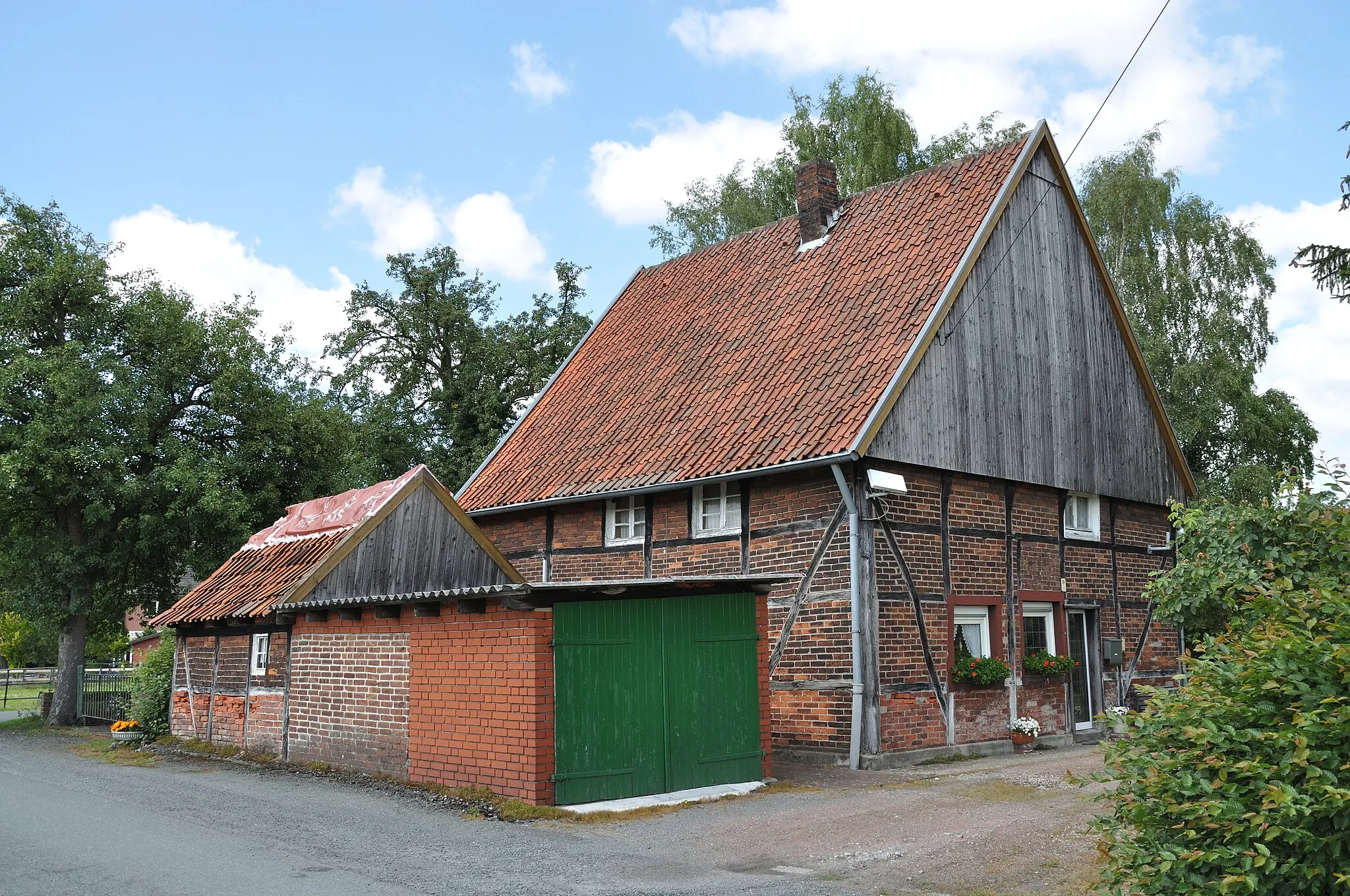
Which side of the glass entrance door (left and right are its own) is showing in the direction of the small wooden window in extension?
right

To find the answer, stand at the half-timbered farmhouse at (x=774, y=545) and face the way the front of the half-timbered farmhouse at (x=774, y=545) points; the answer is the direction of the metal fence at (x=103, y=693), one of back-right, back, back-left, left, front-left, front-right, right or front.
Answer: back

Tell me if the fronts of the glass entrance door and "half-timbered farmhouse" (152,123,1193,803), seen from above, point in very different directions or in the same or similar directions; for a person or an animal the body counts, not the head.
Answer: same or similar directions

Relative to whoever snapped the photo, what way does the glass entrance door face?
facing the viewer and to the right of the viewer

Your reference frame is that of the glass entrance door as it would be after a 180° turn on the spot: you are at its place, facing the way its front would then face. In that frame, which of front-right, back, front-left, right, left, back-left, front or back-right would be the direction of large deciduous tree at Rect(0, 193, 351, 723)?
front-left

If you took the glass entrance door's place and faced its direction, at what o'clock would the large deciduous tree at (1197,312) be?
The large deciduous tree is roughly at 8 o'clock from the glass entrance door.

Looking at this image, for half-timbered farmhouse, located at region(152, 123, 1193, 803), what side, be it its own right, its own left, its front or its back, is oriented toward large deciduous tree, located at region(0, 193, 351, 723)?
back

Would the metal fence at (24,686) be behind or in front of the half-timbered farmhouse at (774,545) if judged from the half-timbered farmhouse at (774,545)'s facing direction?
behind

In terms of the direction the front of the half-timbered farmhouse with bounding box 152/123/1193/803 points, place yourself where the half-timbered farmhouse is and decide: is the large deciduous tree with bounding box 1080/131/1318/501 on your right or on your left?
on your left

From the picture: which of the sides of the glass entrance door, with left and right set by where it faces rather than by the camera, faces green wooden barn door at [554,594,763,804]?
right

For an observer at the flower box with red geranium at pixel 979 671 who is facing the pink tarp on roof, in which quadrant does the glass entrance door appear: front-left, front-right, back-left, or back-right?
back-right

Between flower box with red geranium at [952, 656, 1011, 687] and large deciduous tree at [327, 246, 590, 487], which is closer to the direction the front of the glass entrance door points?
the flower box with red geranium

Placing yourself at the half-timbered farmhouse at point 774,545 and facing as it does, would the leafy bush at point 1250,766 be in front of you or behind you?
in front

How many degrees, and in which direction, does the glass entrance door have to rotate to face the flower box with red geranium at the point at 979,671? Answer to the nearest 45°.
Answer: approximately 45° to its right

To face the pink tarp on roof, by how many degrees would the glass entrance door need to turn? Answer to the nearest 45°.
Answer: approximately 135° to its right

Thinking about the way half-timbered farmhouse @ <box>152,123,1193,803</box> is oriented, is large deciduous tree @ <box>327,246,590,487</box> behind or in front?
behind
